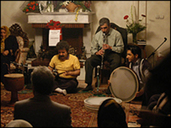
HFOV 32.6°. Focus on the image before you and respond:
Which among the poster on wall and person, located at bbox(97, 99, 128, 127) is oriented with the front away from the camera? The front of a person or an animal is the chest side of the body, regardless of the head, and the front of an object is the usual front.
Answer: the person

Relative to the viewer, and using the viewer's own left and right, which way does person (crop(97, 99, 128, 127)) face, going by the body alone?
facing away from the viewer

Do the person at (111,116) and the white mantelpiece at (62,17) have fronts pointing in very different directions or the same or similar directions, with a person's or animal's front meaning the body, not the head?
very different directions

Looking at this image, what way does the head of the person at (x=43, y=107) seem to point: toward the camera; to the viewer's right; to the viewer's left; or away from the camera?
away from the camera

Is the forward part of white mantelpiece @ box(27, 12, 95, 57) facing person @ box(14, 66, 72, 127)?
yes

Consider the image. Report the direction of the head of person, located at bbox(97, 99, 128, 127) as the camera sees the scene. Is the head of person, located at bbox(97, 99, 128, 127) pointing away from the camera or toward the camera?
away from the camera

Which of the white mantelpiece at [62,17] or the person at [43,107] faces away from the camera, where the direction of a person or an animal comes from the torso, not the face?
the person

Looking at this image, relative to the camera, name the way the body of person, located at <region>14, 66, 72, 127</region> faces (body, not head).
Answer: away from the camera

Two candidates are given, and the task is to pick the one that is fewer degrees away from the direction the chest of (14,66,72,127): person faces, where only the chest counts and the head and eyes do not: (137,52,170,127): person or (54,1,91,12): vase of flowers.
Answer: the vase of flowers

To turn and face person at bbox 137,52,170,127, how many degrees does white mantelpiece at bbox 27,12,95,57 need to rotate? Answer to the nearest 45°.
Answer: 0° — it already faces them
